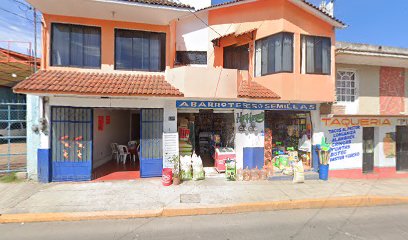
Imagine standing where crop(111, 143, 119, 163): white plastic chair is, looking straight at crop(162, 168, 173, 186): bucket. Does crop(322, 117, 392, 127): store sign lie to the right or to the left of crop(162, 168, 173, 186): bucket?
left

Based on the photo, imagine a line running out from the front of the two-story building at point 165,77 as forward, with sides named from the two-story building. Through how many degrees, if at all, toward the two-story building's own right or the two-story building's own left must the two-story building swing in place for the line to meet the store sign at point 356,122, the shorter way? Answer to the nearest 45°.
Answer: approximately 90° to the two-story building's own left

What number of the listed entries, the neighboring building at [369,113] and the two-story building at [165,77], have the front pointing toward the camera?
2

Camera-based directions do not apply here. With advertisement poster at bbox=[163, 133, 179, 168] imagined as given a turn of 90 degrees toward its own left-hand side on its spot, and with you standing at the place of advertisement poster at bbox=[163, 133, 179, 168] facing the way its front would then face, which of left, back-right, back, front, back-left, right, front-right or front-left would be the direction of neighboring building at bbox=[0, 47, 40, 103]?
back-left

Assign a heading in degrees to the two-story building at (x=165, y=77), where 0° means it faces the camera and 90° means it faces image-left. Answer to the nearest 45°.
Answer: approximately 0°

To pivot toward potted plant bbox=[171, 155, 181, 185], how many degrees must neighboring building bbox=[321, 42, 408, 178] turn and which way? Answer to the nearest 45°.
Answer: approximately 45° to its right

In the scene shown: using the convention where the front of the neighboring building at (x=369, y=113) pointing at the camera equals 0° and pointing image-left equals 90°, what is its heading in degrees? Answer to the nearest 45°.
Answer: approximately 0°
